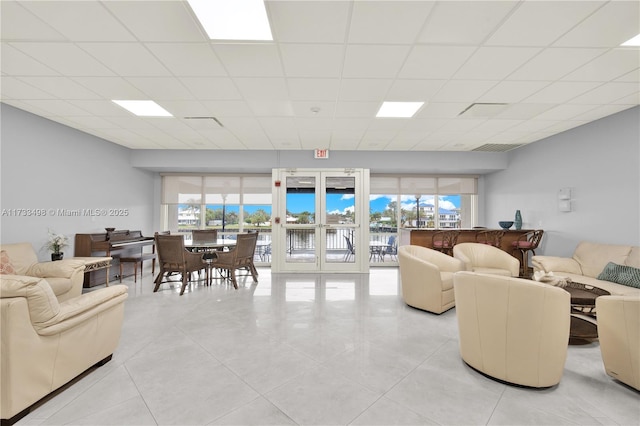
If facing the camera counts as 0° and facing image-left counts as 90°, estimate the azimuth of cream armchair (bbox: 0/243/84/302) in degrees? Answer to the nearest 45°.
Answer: approximately 315°

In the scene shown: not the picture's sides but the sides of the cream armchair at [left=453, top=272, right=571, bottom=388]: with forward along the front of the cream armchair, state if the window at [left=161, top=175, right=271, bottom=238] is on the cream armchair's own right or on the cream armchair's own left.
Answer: on the cream armchair's own left

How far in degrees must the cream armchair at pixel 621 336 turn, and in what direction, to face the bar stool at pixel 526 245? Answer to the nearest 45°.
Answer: approximately 45° to its right

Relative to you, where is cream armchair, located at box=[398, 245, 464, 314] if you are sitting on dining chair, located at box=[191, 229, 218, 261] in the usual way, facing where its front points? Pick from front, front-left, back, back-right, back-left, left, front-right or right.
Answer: front-left

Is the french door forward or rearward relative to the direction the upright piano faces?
forward

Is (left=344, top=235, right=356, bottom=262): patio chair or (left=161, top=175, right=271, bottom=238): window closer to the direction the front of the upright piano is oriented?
the patio chair

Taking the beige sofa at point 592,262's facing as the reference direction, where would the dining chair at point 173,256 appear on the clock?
The dining chair is roughly at 12 o'clock from the beige sofa.

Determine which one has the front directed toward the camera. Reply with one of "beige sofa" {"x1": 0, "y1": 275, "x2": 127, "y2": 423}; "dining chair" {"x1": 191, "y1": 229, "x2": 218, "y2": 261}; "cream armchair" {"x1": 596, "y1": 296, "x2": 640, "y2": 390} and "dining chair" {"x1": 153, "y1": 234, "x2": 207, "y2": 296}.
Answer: "dining chair" {"x1": 191, "y1": 229, "x2": 218, "y2": 261}

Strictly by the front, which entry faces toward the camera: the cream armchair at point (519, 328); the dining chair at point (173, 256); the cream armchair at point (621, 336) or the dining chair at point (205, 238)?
the dining chair at point (205, 238)

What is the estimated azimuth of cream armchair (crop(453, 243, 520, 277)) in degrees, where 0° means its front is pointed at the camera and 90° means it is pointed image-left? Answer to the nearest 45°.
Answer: approximately 315°

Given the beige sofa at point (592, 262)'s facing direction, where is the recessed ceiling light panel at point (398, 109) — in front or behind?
in front

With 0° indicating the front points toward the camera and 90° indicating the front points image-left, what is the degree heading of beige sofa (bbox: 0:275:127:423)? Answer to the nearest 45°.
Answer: approximately 225°

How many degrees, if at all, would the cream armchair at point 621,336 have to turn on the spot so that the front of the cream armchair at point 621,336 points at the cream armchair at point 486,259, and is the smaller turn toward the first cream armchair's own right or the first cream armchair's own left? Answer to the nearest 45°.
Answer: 0° — it already faces it

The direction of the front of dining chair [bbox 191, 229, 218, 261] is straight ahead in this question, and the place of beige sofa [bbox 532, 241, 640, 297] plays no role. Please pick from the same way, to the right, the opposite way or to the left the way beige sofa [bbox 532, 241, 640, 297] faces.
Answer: to the right

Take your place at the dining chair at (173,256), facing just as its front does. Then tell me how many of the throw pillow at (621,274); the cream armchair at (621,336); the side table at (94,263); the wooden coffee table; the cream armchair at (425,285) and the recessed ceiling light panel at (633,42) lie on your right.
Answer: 5

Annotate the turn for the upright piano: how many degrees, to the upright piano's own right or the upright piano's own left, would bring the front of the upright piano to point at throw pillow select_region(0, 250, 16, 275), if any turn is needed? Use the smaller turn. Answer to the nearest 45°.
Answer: approximately 90° to the upright piano's own right

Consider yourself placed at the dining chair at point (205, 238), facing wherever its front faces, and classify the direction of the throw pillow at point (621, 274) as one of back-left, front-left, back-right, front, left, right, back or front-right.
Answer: front-left
